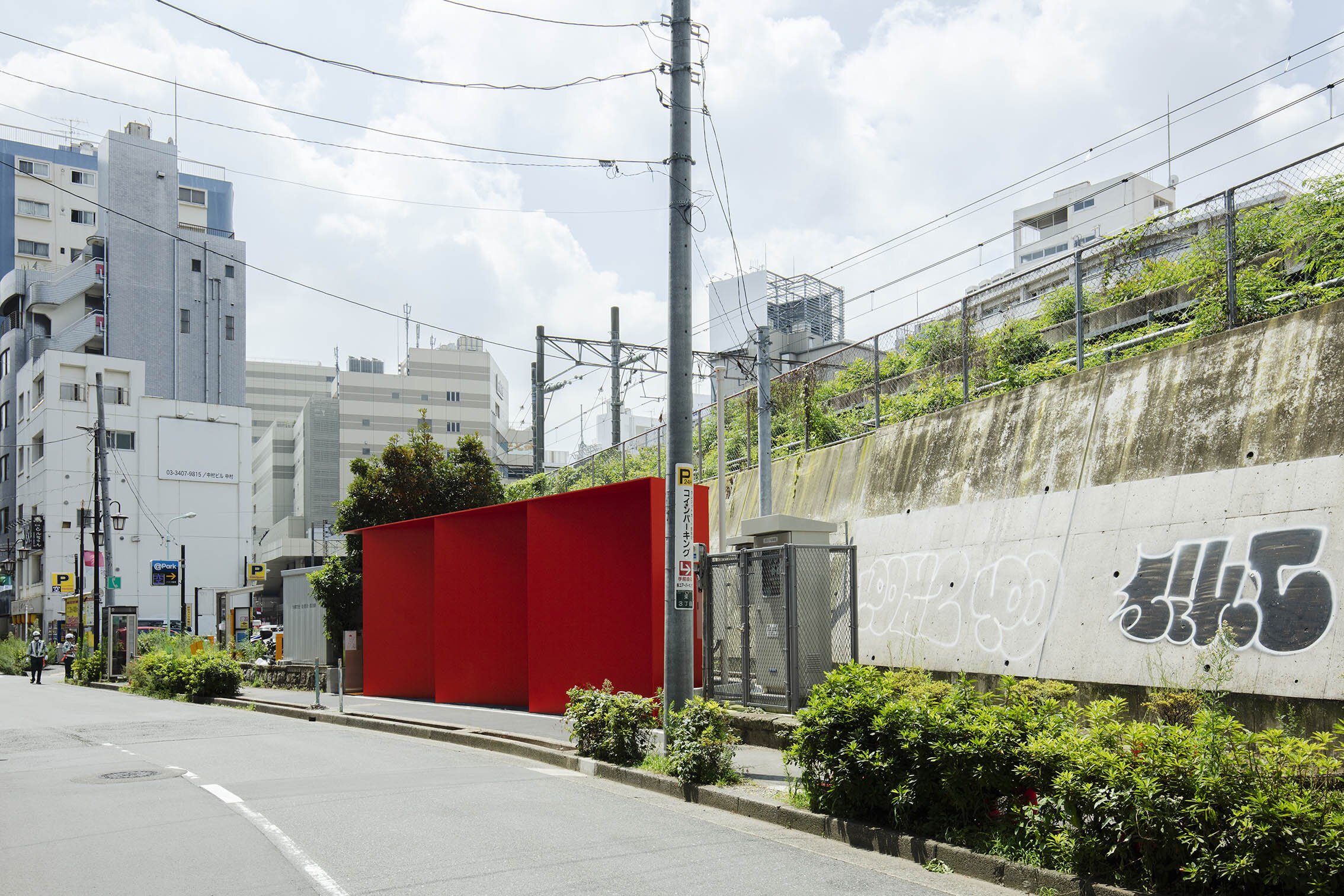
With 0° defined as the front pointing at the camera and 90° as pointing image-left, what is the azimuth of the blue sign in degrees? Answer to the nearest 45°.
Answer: approximately 0°

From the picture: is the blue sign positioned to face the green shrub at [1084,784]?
yes

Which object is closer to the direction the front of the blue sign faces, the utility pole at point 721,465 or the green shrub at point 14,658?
the utility pole

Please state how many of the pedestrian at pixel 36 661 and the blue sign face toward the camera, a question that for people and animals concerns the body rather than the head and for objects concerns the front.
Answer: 2

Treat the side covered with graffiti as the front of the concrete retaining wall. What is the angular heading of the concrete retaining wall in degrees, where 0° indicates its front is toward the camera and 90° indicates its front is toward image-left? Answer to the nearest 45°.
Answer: approximately 45°

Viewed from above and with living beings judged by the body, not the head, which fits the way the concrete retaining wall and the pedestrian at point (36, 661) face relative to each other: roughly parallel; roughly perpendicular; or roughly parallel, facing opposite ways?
roughly perpendicular
